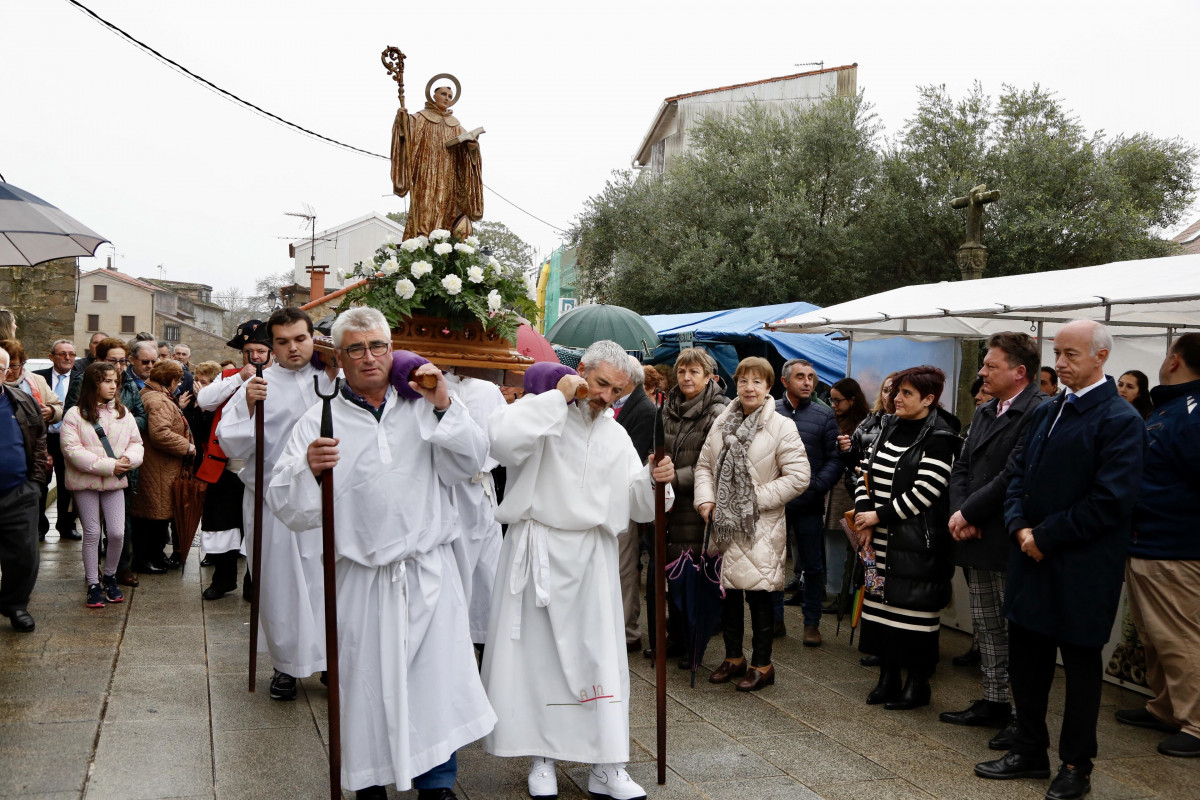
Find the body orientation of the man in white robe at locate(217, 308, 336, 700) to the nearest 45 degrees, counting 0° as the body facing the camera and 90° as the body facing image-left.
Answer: approximately 0°

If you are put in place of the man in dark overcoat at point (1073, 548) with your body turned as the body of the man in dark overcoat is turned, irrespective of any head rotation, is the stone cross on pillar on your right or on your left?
on your right

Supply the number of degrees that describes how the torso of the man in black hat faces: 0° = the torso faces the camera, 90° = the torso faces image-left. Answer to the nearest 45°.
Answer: approximately 0°

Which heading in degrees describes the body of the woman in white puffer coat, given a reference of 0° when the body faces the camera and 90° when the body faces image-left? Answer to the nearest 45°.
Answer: approximately 45°

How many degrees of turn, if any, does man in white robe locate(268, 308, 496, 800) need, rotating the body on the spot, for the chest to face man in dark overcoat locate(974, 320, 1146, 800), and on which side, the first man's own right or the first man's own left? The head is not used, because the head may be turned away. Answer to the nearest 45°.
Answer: approximately 90° to the first man's own left

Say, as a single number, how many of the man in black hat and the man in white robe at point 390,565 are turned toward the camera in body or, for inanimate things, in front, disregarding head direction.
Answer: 2

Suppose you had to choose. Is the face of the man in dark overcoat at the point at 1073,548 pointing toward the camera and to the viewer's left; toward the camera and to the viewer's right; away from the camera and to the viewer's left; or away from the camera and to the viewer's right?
toward the camera and to the viewer's left

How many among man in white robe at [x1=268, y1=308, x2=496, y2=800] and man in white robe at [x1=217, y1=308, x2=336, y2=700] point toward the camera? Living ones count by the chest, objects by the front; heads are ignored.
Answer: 2

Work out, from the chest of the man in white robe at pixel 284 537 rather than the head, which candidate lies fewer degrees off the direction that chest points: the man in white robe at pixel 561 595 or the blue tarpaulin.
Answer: the man in white robe

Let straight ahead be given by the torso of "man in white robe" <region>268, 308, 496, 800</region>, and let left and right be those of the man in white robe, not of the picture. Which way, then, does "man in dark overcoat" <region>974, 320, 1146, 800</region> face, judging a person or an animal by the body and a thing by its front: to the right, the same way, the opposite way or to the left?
to the right

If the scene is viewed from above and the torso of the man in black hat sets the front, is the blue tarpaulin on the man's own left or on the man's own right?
on the man's own left

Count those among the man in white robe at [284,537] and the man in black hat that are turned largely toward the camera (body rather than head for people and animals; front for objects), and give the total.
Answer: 2
